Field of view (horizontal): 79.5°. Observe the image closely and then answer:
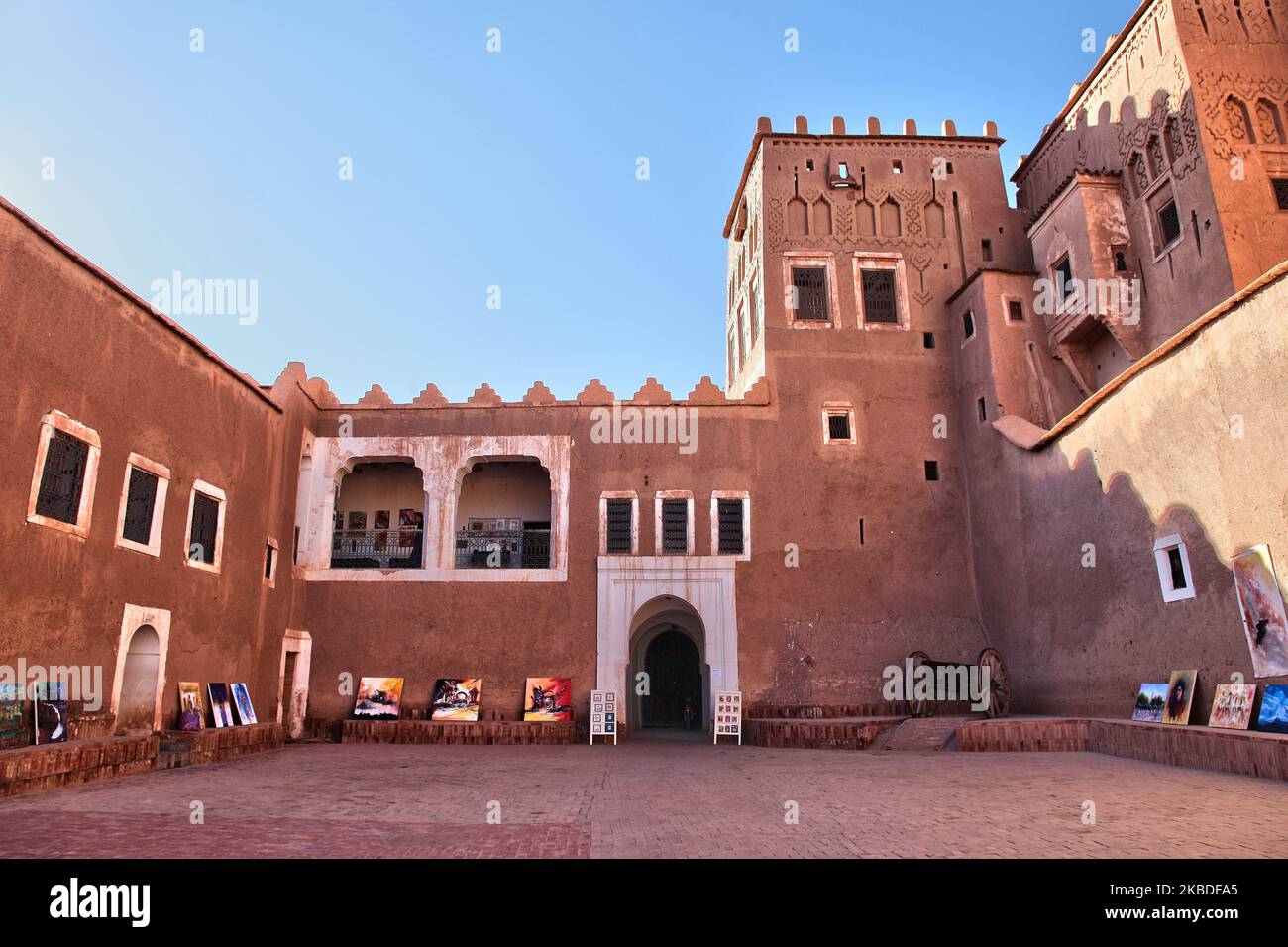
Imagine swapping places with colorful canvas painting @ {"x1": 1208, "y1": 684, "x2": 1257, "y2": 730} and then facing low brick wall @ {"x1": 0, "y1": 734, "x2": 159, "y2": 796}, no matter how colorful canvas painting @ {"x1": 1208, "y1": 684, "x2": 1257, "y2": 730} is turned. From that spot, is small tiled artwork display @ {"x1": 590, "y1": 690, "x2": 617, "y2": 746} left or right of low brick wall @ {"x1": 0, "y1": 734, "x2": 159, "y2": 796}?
right

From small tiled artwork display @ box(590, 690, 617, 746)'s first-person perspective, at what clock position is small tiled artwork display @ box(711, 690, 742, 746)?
small tiled artwork display @ box(711, 690, 742, 746) is roughly at 9 o'clock from small tiled artwork display @ box(590, 690, 617, 746).

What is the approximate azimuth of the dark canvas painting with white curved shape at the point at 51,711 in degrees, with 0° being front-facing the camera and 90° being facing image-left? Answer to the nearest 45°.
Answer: approximately 315°

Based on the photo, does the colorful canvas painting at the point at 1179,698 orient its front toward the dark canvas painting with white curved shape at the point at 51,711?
yes

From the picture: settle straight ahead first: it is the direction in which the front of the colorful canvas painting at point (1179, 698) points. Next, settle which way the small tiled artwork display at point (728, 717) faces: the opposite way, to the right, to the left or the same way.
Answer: to the left

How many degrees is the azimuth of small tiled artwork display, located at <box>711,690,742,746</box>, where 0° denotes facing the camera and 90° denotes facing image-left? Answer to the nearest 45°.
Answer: approximately 0°

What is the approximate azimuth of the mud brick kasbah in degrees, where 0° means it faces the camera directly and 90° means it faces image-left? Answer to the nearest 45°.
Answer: approximately 0°

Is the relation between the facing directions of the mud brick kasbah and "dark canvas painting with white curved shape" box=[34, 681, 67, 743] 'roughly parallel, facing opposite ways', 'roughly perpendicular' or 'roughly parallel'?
roughly perpendicular

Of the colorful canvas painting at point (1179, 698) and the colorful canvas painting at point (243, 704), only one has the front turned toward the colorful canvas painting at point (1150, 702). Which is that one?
the colorful canvas painting at point (243, 704)

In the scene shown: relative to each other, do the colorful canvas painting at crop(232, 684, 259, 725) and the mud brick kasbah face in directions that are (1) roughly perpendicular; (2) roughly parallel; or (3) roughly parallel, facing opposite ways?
roughly perpendicular

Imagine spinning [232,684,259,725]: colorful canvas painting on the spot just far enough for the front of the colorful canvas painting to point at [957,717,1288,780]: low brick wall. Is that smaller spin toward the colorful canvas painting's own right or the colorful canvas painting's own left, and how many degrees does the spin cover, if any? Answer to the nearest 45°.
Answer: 0° — it already faces it
